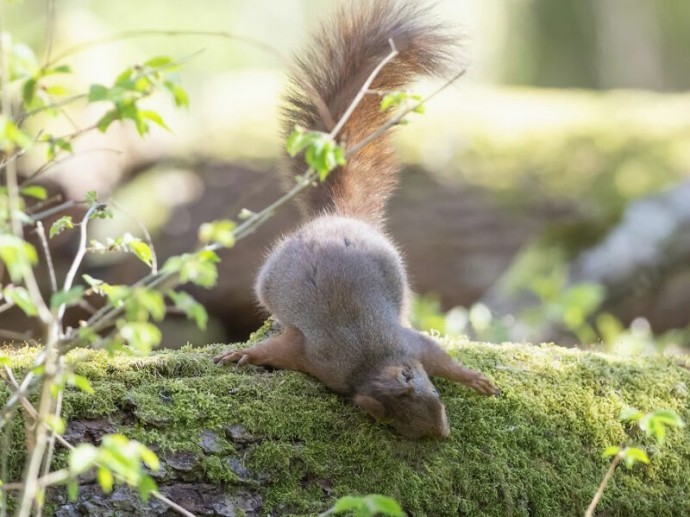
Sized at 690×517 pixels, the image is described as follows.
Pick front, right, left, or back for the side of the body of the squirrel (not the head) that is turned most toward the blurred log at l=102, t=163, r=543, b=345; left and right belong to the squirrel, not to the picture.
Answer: back

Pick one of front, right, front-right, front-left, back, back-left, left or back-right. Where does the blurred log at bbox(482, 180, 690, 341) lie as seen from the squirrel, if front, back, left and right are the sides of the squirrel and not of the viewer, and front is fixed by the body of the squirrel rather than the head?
back-left

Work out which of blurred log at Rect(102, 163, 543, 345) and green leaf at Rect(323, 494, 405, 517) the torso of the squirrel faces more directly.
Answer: the green leaf

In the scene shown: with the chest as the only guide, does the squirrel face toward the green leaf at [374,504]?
yes

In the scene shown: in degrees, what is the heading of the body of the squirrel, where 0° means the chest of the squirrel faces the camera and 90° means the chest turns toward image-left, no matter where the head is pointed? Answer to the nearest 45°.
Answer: approximately 0°
